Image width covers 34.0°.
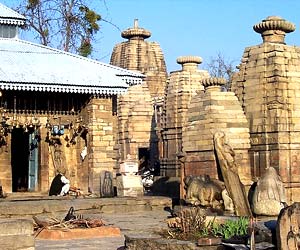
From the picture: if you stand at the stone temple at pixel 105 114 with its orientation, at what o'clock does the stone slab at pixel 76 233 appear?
The stone slab is roughly at 12 o'clock from the stone temple.

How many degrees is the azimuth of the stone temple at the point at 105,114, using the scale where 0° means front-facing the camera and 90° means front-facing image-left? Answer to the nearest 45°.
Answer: approximately 0°

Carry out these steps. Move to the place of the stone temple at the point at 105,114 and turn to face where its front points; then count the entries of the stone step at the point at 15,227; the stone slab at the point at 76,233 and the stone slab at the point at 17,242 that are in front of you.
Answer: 3

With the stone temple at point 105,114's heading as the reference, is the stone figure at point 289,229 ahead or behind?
ahead

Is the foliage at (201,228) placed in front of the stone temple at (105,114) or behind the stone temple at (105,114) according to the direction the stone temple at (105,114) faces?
in front

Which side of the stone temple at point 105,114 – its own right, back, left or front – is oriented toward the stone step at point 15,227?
front
